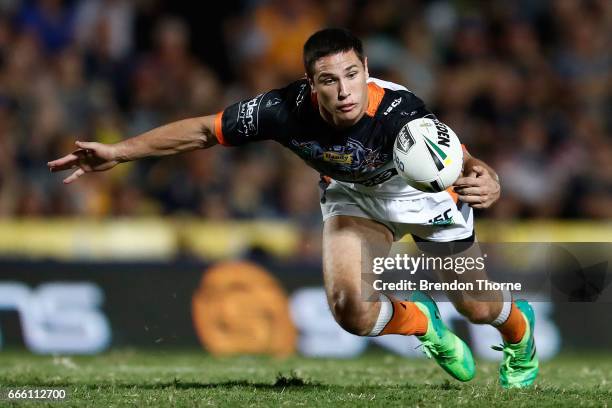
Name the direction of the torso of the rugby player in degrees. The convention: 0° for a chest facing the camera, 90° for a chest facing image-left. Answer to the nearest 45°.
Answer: approximately 0°
